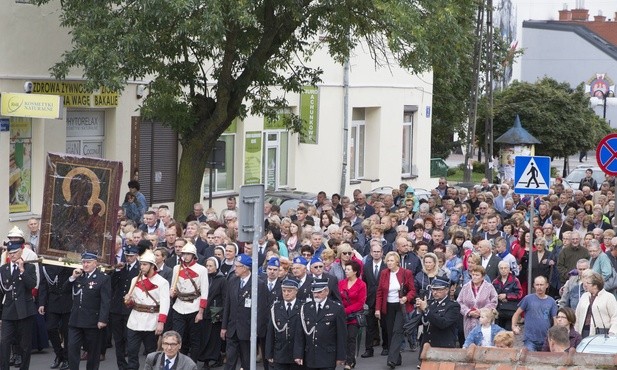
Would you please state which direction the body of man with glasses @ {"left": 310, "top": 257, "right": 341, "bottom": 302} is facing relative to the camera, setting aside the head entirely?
toward the camera

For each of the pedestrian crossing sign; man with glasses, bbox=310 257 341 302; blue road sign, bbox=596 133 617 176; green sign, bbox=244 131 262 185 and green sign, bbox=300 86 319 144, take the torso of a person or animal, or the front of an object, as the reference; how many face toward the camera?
5

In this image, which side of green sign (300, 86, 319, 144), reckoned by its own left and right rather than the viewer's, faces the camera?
front

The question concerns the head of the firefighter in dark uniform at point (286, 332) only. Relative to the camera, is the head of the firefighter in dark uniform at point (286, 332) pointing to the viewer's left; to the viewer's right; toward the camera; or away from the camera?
toward the camera

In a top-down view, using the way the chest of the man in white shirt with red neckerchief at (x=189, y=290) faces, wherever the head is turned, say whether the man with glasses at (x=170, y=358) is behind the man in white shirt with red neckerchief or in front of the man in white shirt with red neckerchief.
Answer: in front

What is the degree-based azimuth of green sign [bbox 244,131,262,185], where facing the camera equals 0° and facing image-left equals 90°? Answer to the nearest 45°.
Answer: approximately 0°

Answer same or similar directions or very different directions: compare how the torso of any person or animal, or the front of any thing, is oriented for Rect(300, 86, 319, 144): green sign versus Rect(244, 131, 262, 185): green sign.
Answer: same or similar directions

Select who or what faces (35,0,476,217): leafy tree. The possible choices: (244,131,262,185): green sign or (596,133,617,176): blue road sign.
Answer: the green sign

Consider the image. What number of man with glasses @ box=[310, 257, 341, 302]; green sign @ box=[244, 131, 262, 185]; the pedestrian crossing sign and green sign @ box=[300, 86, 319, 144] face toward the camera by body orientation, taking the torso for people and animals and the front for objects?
4

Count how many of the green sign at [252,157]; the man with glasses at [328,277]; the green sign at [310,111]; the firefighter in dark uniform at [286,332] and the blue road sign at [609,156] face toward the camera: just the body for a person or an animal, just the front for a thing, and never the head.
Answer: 5

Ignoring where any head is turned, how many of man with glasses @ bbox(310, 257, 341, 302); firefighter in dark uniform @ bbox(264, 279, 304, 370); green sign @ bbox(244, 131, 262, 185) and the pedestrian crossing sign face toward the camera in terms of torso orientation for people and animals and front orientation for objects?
4

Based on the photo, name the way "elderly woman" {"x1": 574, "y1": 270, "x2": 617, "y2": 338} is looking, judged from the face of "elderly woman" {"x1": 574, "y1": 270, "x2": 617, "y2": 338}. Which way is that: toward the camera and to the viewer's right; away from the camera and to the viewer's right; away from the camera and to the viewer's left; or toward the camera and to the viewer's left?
toward the camera and to the viewer's left

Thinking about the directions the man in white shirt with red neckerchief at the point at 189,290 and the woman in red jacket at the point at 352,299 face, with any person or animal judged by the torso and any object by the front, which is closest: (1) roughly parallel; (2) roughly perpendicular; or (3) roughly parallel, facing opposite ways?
roughly parallel

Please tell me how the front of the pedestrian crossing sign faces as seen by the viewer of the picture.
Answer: facing the viewer

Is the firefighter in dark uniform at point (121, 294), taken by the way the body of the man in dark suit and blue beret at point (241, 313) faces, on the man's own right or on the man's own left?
on the man's own right

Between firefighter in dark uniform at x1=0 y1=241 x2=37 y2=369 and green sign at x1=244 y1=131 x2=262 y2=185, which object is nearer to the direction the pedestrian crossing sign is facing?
the firefighter in dark uniform

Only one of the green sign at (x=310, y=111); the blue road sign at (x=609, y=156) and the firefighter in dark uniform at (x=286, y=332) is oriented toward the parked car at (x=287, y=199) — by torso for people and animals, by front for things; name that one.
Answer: the green sign

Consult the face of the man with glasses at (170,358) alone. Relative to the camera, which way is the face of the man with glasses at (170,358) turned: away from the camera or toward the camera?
toward the camera

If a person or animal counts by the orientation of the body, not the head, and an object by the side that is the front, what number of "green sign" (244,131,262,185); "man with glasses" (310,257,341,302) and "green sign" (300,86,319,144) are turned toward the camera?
3

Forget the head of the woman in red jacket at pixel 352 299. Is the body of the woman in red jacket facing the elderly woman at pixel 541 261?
no

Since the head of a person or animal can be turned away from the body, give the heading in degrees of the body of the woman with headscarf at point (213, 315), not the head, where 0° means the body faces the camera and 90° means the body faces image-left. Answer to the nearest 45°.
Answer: approximately 45°
